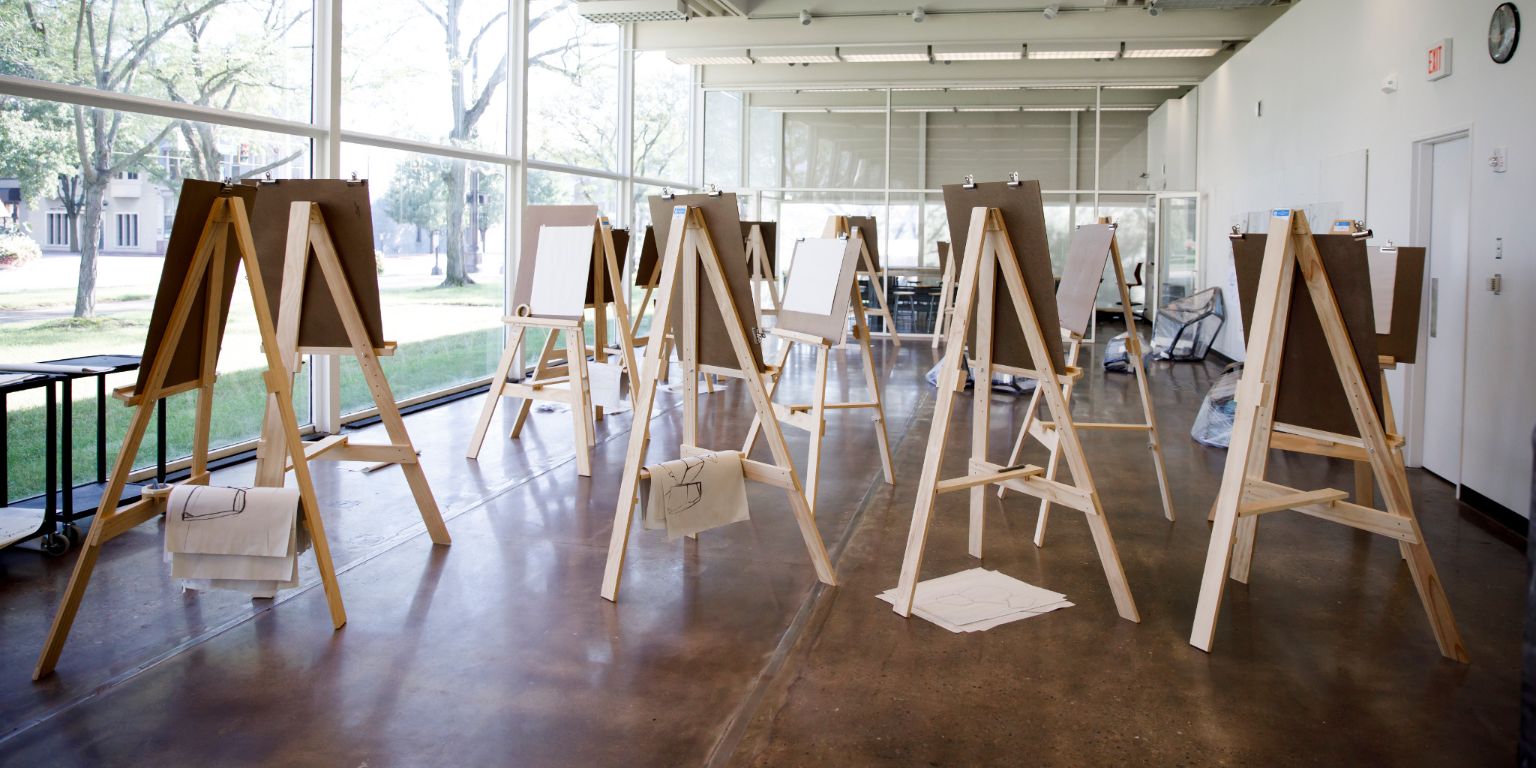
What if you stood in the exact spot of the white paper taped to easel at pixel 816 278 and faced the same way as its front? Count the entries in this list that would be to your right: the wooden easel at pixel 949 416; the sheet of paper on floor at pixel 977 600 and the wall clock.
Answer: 0

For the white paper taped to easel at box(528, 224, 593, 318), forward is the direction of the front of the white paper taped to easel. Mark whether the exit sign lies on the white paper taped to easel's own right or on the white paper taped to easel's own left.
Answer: on the white paper taped to easel's own left

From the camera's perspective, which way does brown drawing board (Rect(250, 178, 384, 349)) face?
away from the camera

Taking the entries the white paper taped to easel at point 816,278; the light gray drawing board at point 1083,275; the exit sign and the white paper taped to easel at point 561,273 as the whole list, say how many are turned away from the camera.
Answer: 0

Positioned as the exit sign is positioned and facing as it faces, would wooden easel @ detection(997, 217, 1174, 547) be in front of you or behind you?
in front

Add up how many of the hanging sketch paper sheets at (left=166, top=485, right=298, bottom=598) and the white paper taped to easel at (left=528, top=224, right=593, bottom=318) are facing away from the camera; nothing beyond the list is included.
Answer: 0

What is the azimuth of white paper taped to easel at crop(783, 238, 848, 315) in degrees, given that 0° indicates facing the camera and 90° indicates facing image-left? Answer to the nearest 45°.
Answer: approximately 45°

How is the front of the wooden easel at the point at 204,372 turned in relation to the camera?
facing away from the viewer and to the left of the viewer

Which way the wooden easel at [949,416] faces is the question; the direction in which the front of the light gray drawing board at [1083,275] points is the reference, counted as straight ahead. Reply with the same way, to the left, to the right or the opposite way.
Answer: the opposite way

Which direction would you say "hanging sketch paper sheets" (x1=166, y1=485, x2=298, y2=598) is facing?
toward the camera
